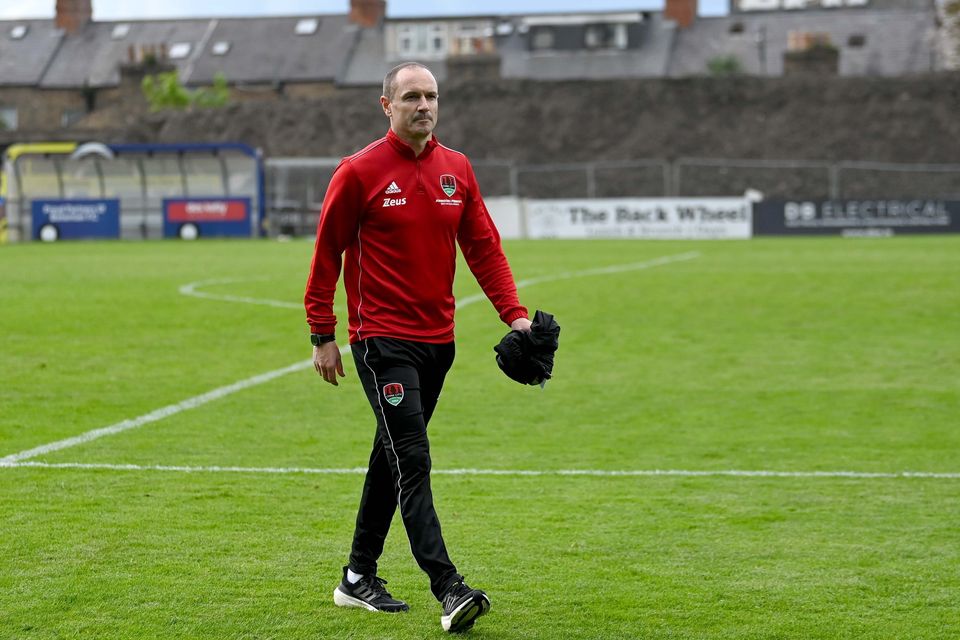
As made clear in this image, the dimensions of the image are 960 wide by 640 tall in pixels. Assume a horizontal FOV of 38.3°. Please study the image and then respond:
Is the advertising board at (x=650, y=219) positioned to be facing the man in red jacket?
yes

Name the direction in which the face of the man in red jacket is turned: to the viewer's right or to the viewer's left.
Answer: to the viewer's right

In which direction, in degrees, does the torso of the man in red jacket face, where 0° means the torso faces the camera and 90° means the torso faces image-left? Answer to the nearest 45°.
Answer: approximately 315°

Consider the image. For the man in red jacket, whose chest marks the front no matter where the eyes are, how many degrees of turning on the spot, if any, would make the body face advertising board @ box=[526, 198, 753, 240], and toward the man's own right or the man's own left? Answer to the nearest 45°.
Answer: approximately 135° to the man's own left
